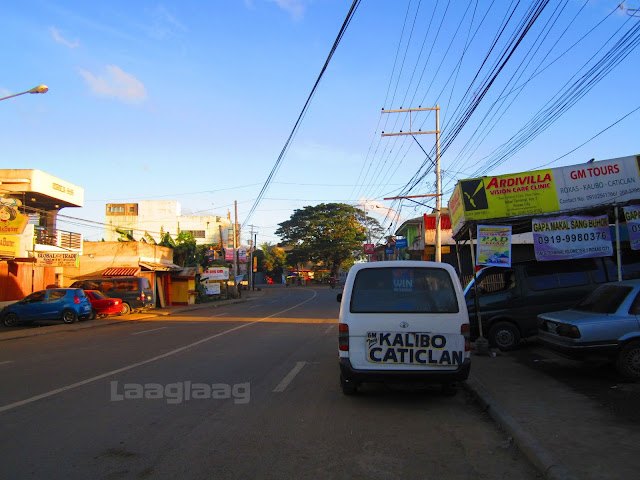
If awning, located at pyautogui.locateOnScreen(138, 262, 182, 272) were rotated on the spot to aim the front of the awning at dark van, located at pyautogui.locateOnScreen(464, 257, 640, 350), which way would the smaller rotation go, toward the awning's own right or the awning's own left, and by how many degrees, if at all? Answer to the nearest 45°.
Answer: approximately 45° to the awning's own right

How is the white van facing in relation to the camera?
away from the camera

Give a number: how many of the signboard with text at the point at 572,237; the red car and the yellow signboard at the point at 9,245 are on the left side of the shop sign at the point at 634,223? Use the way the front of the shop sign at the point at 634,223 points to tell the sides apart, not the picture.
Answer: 0

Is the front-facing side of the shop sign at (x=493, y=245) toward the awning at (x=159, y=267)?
no

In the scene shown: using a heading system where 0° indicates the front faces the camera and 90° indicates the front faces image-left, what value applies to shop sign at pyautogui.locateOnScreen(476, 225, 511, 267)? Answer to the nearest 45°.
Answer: approximately 0°

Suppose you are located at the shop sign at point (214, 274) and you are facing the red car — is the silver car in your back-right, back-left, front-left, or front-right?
front-left

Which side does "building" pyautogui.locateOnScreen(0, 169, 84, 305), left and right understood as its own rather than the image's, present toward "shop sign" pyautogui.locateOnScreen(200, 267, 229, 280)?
left

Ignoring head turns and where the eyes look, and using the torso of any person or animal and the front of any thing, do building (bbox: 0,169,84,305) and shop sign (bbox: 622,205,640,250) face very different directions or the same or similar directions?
very different directions

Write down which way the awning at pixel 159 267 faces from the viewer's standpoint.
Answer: facing the viewer and to the right of the viewer

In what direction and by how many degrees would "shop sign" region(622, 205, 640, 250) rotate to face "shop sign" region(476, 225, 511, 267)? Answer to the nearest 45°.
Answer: approximately 45° to its right

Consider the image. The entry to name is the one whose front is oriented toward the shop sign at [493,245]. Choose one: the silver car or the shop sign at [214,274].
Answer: the shop sign at [214,274]

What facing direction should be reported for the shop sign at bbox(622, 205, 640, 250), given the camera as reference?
facing the viewer and to the left of the viewer

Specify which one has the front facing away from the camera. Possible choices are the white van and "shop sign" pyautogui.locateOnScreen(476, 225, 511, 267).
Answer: the white van

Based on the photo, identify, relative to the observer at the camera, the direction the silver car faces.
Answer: facing away from the viewer and to the right of the viewer
